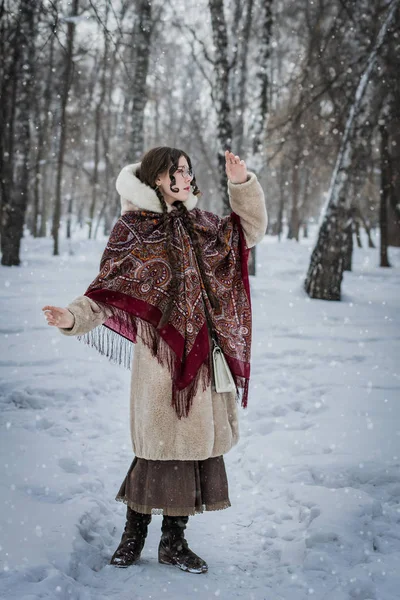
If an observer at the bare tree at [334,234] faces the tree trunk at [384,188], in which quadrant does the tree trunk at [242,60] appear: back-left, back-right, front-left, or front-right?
front-left

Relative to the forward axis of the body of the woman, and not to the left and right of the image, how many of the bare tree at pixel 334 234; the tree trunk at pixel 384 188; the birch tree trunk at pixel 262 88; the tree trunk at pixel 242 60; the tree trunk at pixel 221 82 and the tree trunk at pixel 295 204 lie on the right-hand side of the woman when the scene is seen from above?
0

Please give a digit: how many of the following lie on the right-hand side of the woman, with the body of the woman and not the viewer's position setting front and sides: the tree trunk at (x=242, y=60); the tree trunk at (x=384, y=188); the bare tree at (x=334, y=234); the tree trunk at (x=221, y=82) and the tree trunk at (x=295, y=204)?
0

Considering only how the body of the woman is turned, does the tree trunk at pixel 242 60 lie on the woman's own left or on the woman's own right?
on the woman's own left

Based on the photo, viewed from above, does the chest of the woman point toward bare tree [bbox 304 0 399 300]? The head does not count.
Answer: no

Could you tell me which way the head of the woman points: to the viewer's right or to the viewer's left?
to the viewer's right

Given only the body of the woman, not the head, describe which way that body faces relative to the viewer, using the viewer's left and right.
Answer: facing the viewer and to the right of the viewer

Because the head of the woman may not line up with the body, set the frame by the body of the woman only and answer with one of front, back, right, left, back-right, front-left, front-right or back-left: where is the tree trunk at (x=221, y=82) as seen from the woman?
back-left

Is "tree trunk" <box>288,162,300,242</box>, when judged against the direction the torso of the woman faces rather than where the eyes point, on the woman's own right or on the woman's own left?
on the woman's own left

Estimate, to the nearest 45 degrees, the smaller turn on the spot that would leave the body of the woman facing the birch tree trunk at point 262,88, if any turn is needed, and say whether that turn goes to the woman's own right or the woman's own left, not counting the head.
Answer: approximately 135° to the woman's own left

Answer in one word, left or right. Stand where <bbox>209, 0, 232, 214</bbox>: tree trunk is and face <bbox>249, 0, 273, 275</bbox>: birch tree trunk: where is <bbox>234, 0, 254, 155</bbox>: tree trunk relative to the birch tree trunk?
left
